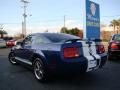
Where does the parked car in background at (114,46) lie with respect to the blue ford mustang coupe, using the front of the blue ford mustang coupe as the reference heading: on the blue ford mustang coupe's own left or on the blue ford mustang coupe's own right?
on the blue ford mustang coupe's own right

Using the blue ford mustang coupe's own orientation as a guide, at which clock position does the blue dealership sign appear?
The blue dealership sign is roughly at 2 o'clock from the blue ford mustang coupe.

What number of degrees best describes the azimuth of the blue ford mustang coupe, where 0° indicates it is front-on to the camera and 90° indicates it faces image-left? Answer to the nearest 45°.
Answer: approximately 135°
